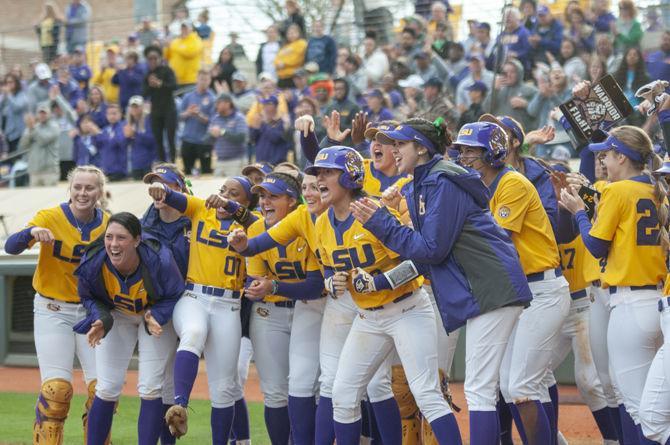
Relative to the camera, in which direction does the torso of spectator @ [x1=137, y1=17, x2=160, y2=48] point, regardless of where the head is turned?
toward the camera

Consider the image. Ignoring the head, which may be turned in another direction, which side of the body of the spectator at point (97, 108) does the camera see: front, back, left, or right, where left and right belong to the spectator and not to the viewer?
front

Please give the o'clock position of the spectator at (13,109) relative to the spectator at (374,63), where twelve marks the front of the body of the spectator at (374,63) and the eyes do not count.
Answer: the spectator at (13,109) is roughly at 2 o'clock from the spectator at (374,63).

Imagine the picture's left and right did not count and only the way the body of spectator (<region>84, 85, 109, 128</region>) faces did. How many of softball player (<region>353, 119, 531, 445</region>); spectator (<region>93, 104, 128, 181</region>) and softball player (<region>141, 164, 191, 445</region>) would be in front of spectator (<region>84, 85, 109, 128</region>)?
3

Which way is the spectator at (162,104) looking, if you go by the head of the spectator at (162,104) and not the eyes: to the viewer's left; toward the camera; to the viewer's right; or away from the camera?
toward the camera

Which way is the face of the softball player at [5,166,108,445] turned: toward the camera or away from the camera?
toward the camera

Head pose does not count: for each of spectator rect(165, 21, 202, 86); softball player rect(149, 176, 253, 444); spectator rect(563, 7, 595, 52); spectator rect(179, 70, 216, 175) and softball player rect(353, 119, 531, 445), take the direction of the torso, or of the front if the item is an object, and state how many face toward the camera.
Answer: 4

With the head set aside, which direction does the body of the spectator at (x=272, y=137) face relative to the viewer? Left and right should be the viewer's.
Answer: facing the viewer

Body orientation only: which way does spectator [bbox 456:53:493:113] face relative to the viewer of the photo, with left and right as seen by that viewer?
facing the viewer and to the left of the viewer

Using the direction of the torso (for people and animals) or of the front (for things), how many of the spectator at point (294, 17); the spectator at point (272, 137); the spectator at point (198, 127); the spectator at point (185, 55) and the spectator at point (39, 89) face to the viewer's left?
0

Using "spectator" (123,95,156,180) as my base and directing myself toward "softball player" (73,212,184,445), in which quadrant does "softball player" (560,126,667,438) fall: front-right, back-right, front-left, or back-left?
front-left

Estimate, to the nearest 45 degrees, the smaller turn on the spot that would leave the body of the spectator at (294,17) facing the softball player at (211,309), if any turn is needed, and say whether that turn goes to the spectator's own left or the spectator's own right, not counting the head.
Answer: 0° — they already face them
